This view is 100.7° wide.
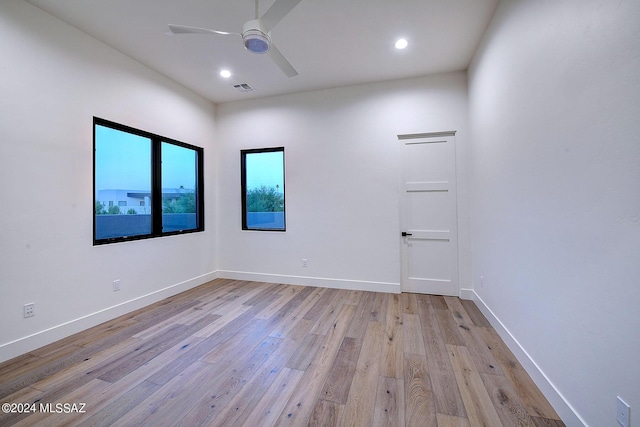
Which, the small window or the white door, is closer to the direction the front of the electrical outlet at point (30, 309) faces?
the white door

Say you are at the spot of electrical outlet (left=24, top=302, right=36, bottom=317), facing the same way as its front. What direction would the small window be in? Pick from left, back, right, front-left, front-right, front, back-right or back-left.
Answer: front-left

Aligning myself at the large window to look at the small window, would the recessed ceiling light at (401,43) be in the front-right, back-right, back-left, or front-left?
front-right

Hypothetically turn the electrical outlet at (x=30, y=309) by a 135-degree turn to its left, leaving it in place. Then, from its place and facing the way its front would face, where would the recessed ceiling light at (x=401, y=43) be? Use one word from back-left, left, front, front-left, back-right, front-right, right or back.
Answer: back-right

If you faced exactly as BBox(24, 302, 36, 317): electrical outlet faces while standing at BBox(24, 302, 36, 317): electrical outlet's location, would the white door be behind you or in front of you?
in front

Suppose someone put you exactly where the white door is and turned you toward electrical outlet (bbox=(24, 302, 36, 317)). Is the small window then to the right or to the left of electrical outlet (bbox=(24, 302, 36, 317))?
right

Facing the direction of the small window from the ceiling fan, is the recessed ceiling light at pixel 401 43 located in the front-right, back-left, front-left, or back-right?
front-right
